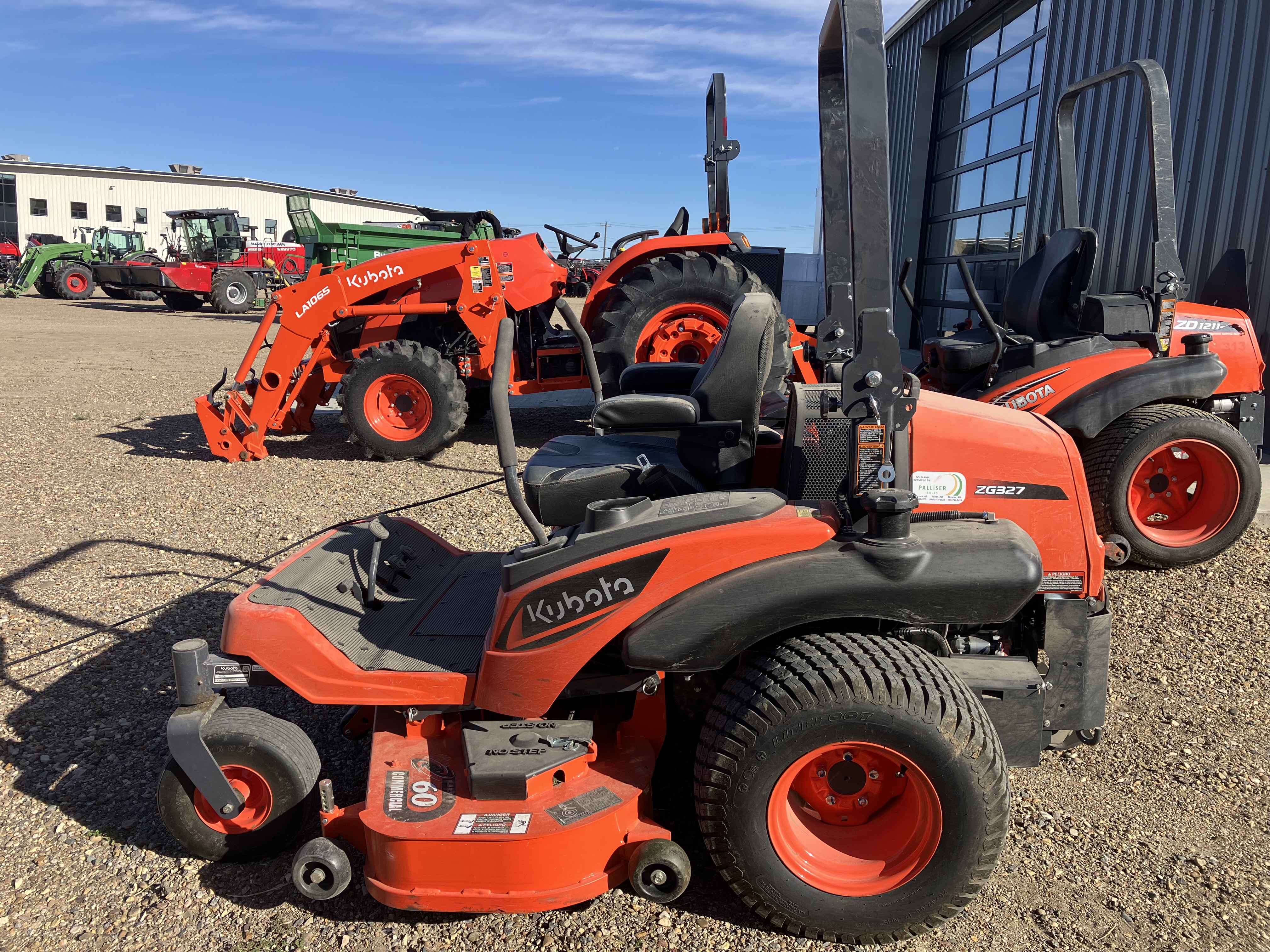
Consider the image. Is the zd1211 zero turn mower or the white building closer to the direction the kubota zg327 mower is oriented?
the white building

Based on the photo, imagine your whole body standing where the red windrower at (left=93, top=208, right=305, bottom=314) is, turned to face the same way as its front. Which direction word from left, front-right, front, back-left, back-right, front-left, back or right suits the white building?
back-right

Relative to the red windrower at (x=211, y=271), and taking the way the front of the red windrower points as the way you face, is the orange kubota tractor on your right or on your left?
on your left

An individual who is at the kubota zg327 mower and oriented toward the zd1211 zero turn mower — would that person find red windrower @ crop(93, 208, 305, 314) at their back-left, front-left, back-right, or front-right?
front-left

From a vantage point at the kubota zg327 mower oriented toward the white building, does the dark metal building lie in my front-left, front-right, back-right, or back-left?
front-right

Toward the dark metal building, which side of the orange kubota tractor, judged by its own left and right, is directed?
back

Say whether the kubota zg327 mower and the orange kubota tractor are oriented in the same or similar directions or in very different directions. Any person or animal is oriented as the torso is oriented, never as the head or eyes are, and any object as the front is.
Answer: same or similar directions

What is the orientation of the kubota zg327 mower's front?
to the viewer's left

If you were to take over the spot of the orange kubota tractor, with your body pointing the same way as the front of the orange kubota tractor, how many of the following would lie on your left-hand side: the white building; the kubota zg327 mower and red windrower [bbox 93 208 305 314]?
1

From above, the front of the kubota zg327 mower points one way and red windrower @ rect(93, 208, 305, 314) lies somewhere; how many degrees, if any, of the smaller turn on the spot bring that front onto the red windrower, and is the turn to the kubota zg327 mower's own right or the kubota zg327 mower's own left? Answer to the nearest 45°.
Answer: approximately 45° to the kubota zg327 mower's own right

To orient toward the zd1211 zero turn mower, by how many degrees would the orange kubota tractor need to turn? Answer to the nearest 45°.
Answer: approximately 135° to its left

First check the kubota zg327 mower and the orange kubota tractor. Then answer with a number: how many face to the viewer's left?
2

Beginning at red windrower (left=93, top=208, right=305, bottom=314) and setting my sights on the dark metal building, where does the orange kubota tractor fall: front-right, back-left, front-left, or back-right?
front-right

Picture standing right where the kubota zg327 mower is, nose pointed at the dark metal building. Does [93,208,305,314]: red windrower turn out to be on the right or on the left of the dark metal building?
left

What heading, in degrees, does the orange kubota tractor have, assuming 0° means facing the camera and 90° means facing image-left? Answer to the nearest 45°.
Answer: approximately 90°

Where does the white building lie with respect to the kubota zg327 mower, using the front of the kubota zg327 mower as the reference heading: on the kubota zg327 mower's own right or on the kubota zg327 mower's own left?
on the kubota zg327 mower's own right

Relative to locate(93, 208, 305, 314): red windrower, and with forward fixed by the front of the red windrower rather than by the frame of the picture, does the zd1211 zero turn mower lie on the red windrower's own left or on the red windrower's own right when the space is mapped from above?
on the red windrower's own left

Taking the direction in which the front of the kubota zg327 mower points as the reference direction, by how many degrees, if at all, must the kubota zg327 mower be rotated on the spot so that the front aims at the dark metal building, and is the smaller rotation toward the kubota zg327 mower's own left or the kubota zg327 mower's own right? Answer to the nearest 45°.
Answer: approximately 135° to the kubota zg327 mower's own right

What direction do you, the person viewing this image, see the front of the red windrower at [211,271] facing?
facing the viewer and to the left of the viewer
